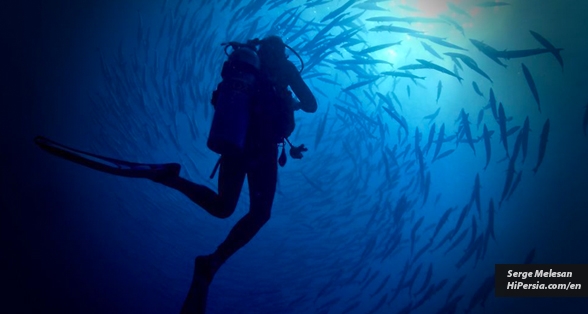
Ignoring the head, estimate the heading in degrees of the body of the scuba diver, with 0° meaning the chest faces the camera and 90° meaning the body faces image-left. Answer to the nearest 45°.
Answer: approximately 225°
